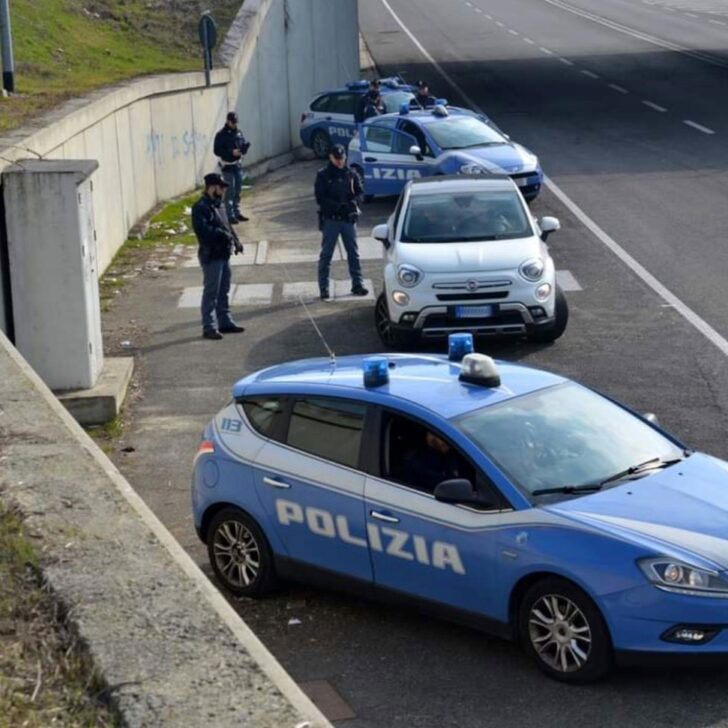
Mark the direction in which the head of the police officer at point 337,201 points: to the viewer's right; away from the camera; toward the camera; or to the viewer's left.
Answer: toward the camera

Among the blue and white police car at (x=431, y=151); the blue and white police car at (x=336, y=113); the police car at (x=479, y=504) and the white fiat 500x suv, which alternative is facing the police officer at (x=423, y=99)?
the blue and white police car at (x=336, y=113)

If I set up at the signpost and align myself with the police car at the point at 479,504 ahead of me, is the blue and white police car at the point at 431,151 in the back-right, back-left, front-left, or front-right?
front-left

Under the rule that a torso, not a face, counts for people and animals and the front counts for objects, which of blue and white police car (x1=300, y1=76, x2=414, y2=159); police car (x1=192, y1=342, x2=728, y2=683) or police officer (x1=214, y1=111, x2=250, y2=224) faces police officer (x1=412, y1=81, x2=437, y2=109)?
the blue and white police car

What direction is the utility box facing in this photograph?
to the viewer's right

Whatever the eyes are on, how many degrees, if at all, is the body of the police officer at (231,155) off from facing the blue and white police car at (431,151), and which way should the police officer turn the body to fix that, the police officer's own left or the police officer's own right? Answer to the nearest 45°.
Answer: approximately 45° to the police officer's own left

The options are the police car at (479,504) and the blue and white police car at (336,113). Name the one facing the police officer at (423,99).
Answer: the blue and white police car

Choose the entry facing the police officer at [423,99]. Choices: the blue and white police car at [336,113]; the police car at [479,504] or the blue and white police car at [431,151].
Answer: the blue and white police car at [336,113]

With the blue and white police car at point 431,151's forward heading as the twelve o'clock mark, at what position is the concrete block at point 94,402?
The concrete block is roughly at 2 o'clock from the blue and white police car.

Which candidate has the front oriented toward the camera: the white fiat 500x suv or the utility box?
the white fiat 500x suv

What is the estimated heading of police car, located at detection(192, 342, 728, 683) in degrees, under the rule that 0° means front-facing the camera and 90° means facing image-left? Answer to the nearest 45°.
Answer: approximately 315°

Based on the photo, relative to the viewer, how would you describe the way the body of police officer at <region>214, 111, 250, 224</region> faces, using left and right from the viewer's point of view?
facing the viewer and to the right of the viewer

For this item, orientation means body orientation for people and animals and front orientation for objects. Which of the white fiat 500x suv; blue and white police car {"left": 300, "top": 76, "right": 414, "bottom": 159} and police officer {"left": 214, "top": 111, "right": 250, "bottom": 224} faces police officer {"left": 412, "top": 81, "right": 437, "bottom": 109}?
the blue and white police car

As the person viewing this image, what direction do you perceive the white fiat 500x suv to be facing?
facing the viewer
